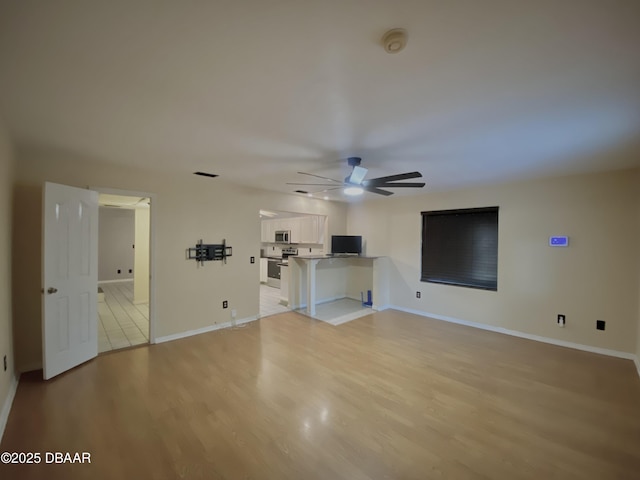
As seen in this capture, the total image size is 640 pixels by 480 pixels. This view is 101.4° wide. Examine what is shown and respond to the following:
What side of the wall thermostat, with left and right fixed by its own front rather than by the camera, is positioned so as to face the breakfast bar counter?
right

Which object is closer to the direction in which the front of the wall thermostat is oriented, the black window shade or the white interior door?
the white interior door

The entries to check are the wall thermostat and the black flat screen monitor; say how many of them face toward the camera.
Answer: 2

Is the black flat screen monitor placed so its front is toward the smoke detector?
yes

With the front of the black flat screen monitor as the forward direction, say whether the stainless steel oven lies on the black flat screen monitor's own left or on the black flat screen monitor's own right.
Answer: on the black flat screen monitor's own right

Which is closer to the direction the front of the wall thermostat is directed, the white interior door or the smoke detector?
the smoke detector

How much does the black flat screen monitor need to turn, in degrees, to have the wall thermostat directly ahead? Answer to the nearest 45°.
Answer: approximately 45° to its left

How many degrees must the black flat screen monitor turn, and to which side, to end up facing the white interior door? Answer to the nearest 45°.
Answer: approximately 45° to its right

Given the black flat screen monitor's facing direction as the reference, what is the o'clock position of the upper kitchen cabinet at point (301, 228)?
The upper kitchen cabinet is roughly at 4 o'clock from the black flat screen monitor.

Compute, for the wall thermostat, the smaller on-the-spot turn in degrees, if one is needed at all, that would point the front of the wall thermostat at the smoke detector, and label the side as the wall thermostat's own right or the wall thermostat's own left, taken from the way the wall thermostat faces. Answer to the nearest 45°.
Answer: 0° — it already faces it
